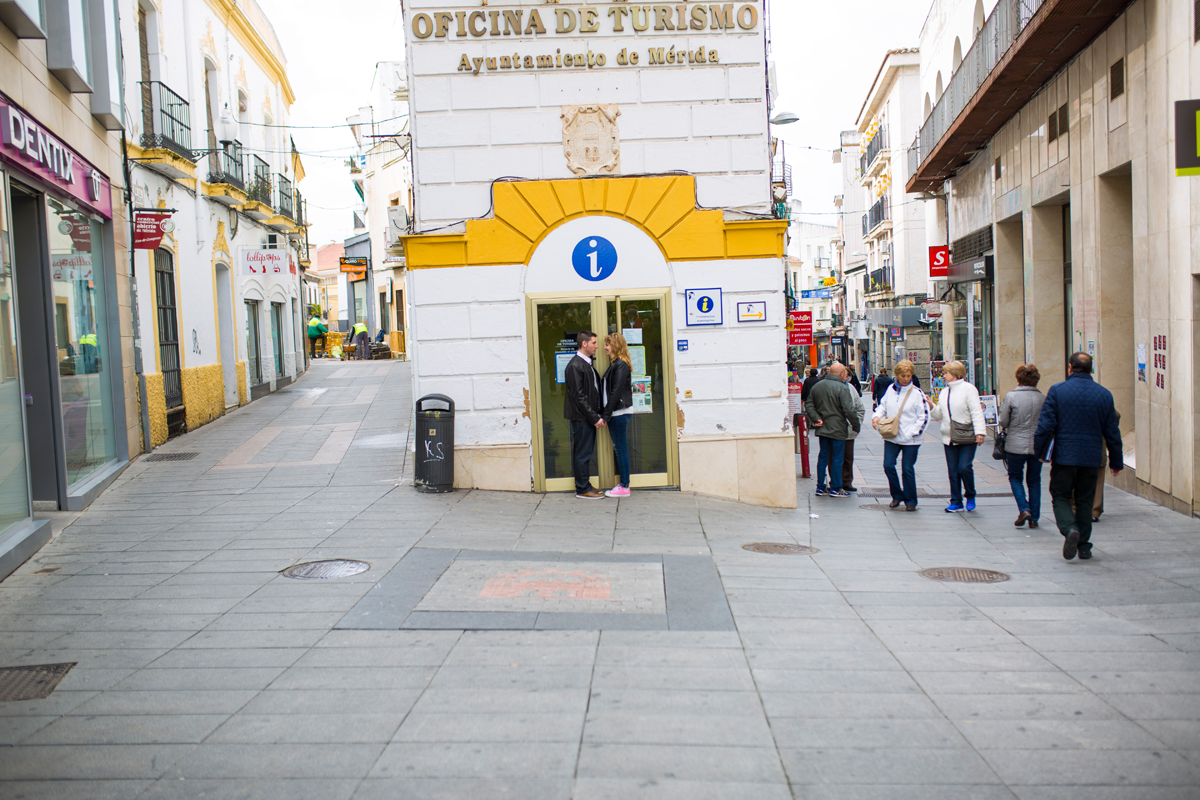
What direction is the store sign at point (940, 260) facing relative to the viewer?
toward the camera

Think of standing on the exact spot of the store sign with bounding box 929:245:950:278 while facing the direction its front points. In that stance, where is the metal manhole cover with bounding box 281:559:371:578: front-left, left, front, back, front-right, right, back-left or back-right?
front

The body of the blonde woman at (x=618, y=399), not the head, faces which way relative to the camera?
to the viewer's left

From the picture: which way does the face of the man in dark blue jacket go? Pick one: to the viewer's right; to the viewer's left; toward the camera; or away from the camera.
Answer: away from the camera

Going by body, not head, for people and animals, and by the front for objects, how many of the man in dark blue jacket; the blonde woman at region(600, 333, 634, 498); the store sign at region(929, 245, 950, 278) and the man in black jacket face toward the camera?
1

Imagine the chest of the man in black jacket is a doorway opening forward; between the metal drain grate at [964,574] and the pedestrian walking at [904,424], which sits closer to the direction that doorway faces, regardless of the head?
the pedestrian walking

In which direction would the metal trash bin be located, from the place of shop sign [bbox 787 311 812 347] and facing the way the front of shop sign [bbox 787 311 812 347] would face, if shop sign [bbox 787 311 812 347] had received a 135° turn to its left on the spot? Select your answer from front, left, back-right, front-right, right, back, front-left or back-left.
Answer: back-right

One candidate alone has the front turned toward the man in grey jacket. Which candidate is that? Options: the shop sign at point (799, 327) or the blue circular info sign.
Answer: the shop sign

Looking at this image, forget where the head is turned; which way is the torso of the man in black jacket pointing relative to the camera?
to the viewer's right

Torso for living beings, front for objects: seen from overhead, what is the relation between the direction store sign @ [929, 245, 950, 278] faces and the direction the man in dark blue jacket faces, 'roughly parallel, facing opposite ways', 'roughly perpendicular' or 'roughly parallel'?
roughly parallel, facing opposite ways

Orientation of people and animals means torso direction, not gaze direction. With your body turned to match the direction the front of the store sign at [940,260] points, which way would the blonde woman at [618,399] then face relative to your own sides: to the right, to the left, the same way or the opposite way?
to the right

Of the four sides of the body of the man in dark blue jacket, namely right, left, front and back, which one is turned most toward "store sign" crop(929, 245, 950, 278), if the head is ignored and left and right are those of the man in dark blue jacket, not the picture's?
front

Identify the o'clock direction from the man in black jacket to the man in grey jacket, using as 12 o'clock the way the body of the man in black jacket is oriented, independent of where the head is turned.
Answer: The man in grey jacket is roughly at 11 o'clock from the man in black jacket.

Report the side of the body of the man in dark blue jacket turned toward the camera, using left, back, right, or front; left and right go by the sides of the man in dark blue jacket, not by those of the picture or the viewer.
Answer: back

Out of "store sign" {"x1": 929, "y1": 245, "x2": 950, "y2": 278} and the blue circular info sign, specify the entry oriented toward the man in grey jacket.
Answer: the store sign

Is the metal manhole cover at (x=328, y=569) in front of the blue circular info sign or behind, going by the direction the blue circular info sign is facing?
in front

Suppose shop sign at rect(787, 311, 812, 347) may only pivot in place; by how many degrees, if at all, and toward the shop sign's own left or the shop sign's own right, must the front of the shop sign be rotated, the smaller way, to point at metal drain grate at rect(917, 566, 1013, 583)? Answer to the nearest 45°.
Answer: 0° — it already faces it
